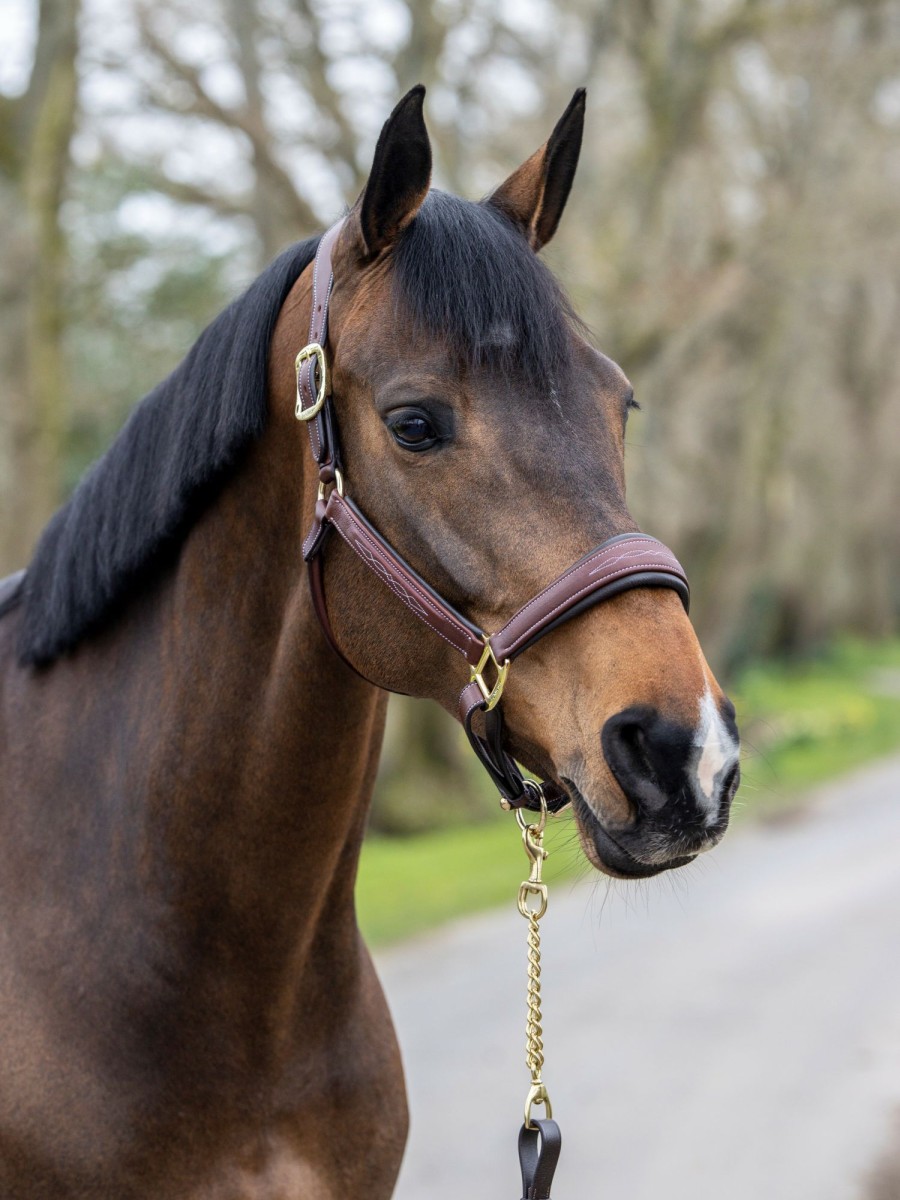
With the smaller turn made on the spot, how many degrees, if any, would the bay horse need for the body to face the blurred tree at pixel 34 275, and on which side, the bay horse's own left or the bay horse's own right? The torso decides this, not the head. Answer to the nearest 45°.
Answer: approximately 135° to the bay horse's own left

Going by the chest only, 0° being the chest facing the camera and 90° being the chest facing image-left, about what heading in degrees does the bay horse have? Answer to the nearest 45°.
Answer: approximately 315°
